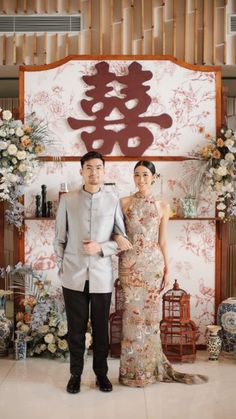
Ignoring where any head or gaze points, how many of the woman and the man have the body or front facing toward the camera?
2

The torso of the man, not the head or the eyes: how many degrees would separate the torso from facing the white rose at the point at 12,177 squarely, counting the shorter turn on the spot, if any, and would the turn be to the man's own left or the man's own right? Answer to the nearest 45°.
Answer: approximately 135° to the man's own right

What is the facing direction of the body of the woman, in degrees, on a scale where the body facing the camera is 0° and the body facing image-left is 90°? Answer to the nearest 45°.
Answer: approximately 0°

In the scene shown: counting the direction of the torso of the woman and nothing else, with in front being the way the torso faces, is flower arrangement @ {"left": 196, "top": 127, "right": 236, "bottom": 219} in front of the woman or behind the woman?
behind

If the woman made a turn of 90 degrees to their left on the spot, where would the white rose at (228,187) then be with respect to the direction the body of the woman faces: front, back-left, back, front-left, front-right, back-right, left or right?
front-left

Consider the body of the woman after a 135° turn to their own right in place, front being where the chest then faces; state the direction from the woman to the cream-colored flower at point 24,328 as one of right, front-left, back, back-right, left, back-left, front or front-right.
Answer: front

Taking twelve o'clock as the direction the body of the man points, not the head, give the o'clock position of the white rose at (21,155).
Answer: The white rose is roughly at 5 o'clock from the man.

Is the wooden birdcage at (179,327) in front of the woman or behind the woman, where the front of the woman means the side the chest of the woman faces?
behind

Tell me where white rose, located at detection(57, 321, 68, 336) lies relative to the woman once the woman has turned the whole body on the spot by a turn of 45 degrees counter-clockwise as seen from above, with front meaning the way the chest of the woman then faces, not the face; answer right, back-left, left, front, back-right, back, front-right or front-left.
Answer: back

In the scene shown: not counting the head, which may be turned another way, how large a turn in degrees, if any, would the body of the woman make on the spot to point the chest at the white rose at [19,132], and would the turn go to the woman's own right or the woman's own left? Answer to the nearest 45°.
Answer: approximately 135° to the woman's own right
